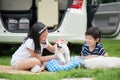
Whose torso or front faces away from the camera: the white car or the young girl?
the white car

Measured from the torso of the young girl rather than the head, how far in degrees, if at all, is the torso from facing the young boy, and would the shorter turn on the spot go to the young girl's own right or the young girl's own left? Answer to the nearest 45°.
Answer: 0° — they already face them

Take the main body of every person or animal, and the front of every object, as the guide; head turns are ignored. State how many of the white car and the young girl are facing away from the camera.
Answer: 1

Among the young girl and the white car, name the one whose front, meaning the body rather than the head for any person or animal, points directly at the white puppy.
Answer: the young girl

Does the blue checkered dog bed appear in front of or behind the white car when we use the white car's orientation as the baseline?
behind

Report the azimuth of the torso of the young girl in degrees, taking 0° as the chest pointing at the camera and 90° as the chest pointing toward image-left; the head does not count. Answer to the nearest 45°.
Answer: approximately 270°

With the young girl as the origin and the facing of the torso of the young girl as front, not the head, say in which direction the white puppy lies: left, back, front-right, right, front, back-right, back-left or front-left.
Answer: front

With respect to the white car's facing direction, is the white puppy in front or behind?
behind

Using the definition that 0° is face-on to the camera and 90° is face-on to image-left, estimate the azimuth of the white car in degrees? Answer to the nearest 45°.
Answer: approximately 180°

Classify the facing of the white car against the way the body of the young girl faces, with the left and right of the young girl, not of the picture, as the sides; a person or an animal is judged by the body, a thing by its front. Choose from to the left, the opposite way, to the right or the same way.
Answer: to the left
